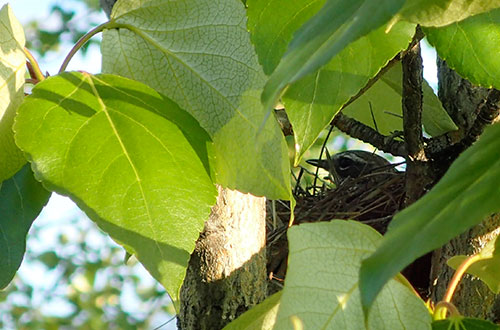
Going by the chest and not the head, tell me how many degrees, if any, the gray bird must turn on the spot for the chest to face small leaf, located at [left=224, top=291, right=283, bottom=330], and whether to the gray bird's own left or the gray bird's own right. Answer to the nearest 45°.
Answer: approximately 90° to the gray bird's own left

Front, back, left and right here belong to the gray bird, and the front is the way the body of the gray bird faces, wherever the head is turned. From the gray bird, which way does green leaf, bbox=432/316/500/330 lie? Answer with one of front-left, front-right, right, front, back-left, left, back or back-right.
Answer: left

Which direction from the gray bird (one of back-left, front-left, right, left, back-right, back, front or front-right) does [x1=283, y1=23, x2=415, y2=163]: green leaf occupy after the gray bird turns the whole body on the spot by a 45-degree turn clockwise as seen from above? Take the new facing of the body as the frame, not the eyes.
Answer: back-left

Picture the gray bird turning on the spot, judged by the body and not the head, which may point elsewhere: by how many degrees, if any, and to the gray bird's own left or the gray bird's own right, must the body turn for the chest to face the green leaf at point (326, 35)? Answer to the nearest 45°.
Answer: approximately 90° to the gray bird's own left

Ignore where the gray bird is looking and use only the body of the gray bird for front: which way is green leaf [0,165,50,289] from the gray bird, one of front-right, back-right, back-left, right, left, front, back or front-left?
front

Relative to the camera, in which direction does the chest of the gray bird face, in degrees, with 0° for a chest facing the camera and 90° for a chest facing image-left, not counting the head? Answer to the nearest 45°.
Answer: approximately 90°

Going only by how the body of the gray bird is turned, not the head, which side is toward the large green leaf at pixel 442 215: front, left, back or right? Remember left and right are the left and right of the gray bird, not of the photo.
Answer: left

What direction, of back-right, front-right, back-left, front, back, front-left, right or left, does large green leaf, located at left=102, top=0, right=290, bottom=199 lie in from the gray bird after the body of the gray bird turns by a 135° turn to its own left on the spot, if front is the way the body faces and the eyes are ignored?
front-right

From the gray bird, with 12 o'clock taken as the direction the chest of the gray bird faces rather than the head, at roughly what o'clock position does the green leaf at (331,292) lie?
The green leaf is roughly at 9 o'clock from the gray bird.

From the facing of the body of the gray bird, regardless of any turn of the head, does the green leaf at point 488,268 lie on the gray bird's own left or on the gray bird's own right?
on the gray bird's own left
